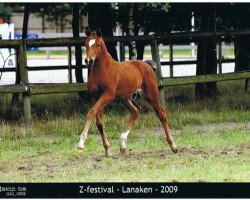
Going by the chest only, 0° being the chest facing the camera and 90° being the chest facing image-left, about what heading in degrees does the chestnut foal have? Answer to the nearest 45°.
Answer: approximately 45°

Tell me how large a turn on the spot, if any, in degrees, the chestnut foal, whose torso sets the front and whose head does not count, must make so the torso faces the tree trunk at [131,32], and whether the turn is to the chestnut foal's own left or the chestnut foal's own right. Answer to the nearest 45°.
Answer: approximately 135° to the chestnut foal's own right

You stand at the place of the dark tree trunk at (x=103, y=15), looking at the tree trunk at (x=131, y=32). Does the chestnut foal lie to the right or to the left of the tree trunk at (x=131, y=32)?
right

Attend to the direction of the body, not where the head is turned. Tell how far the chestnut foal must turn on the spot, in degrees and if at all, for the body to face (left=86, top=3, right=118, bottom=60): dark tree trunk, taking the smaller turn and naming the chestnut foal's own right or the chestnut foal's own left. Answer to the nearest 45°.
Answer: approximately 135° to the chestnut foal's own right
